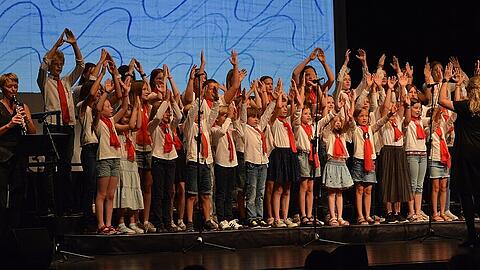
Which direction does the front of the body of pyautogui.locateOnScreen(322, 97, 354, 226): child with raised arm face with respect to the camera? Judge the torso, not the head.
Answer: toward the camera

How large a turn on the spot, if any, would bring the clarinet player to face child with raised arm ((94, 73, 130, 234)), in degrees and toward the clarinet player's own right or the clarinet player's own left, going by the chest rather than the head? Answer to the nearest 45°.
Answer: approximately 90° to the clarinet player's own left

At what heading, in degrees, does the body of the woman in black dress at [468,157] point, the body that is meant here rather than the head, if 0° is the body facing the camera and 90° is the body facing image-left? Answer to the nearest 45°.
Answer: approximately 135°

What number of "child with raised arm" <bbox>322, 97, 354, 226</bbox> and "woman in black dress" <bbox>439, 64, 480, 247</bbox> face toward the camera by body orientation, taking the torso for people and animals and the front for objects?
1

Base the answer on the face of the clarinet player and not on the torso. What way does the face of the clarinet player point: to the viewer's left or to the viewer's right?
to the viewer's right

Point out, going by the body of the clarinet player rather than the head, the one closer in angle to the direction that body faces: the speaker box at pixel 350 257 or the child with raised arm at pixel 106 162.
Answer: the speaker box

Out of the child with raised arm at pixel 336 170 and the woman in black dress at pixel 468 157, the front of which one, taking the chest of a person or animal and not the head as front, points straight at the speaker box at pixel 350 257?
the child with raised arm

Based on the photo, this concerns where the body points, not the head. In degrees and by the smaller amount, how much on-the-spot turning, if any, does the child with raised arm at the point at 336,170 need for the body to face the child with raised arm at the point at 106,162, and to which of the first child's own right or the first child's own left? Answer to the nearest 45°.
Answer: approximately 45° to the first child's own right

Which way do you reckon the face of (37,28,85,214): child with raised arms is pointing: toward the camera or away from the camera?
toward the camera

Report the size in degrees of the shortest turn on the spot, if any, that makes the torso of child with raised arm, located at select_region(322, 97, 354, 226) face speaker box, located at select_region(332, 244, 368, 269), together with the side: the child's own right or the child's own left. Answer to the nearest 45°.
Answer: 0° — they already face it

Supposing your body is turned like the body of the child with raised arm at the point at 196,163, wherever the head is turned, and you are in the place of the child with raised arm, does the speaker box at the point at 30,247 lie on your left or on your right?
on your right

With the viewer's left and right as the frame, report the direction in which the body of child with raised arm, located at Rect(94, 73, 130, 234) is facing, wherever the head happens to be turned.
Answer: facing the viewer and to the right of the viewer

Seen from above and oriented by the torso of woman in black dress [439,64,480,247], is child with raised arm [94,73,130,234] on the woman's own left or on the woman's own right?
on the woman's own left

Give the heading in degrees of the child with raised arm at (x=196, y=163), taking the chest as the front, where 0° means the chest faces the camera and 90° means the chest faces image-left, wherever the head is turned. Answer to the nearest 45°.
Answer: approximately 315°
